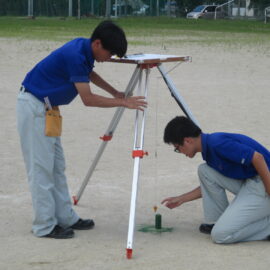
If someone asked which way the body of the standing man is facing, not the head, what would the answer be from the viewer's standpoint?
to the viewer's right
